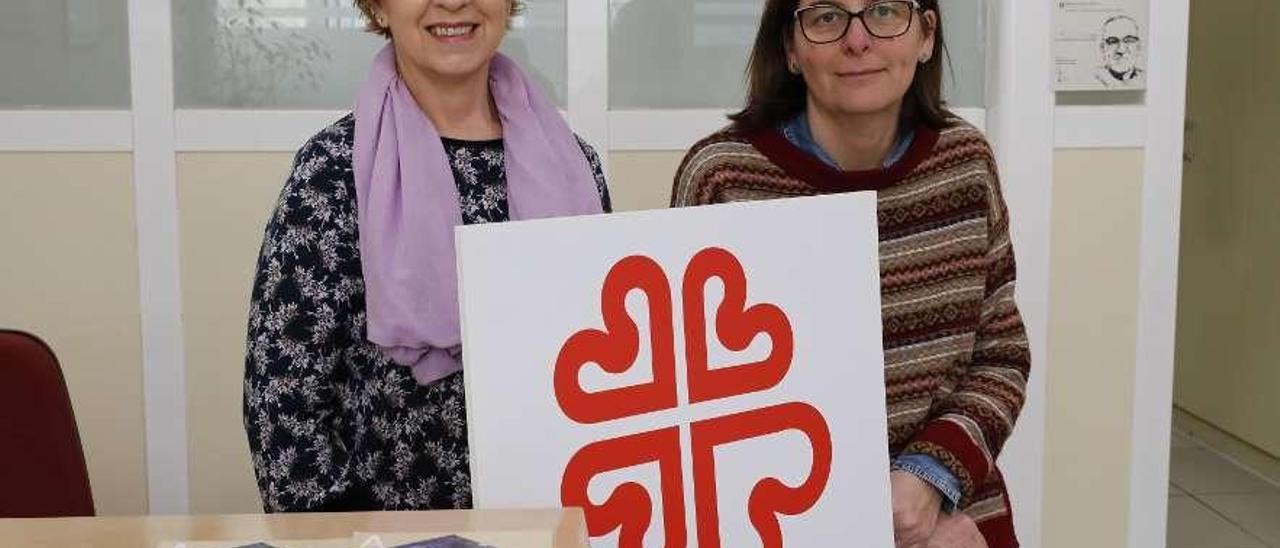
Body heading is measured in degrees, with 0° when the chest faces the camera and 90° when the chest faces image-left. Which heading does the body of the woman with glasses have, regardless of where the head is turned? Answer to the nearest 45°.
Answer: approximately 0°

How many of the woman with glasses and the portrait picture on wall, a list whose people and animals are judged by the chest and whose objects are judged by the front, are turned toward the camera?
2

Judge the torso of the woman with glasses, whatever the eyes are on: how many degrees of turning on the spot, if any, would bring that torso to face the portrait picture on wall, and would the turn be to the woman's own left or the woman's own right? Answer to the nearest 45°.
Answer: approximately 180°

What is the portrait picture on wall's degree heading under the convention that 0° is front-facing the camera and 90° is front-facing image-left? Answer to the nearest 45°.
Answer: approximately 0°

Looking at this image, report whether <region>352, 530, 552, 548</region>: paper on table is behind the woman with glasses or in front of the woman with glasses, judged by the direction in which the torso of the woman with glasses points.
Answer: in front

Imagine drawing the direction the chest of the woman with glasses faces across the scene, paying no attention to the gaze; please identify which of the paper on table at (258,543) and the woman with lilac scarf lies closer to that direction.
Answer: the paper on table

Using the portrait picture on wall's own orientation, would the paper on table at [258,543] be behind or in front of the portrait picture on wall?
in front
